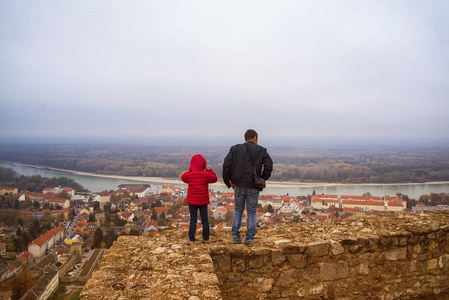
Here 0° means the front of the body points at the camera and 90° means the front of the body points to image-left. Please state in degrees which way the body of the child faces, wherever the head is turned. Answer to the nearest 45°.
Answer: approximately 180°

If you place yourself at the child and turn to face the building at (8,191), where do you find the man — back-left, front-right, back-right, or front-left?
back-right

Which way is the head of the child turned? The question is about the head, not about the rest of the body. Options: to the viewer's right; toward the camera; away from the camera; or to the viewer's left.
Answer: away from the camera

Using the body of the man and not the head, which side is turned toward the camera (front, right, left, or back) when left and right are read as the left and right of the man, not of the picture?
back

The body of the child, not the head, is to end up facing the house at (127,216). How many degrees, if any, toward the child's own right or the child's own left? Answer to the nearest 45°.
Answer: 0° — they already face it

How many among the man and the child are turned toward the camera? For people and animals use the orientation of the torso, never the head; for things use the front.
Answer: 0

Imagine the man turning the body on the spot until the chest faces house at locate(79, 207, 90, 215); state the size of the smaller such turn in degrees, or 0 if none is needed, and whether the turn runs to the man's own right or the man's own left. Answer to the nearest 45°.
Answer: approximately 45° to the man's own left
